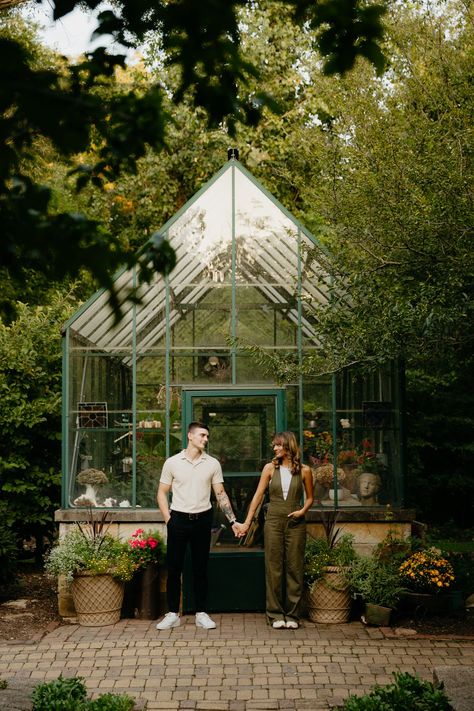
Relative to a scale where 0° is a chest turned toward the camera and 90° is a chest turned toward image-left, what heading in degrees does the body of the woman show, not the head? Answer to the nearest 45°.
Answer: approximately 0°

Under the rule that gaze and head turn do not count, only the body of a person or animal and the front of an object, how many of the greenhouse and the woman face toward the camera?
2

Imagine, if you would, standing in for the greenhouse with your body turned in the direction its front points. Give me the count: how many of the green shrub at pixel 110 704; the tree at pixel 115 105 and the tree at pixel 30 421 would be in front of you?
2

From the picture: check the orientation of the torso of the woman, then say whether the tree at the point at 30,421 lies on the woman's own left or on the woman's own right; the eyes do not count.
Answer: on the woman's own right

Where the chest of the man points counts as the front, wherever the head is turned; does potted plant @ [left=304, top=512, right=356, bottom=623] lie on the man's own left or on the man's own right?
on the man's own left

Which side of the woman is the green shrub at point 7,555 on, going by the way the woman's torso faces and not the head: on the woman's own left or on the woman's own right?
on the woman's own right

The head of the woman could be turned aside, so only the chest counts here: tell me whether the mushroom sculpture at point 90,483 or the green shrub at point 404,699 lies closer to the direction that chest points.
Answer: the green shrub

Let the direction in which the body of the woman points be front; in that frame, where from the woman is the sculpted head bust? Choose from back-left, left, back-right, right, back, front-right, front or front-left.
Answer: back-left

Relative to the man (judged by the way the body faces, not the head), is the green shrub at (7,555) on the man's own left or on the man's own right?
on the man's own right

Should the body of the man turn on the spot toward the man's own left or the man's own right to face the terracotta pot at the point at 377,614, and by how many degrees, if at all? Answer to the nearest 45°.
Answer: approximately 90° to the man's own left

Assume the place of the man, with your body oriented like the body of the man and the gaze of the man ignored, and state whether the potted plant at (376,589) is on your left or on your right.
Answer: on your left
